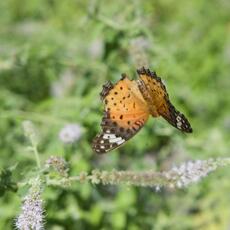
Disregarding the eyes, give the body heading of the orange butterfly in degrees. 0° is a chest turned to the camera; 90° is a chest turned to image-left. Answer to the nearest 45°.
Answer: approximately 315°
